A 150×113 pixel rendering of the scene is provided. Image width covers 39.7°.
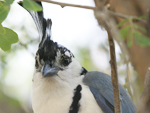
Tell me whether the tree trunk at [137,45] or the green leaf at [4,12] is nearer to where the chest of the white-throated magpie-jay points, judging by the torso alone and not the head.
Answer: the green leaf

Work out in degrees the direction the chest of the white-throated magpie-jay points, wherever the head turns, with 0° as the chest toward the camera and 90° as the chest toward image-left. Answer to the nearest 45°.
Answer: approximately 45°

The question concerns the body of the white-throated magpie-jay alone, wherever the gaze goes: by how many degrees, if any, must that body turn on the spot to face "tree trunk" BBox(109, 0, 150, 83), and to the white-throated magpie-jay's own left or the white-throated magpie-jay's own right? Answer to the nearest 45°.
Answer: approximately 135° to the white-throated magpie-jay's own left

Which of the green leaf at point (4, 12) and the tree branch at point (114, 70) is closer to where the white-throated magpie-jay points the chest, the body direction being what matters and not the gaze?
the green leaf

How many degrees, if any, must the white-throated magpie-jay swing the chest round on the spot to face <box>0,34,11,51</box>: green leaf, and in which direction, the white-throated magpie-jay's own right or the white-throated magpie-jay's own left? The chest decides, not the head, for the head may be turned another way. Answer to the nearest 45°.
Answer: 0° — it already faces it

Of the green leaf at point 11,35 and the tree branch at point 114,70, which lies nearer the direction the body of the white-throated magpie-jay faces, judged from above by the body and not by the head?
the green leaf
